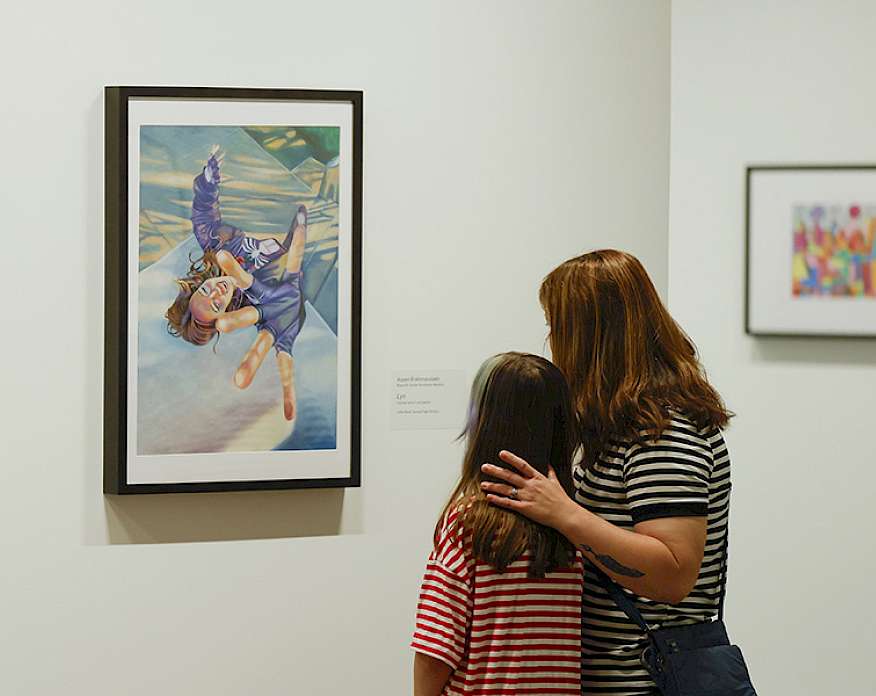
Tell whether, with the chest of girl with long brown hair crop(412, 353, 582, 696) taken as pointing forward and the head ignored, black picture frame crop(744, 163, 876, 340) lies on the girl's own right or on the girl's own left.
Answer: on the girl's own right

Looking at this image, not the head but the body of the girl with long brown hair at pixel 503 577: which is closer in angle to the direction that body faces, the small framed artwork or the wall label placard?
the wall label placard

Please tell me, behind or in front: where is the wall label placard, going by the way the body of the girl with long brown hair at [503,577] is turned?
in front

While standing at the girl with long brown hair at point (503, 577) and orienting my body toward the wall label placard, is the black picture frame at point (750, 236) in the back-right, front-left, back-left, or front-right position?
front-right

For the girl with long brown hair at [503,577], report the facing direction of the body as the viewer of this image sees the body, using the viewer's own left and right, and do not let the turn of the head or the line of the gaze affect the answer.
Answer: facing away from the viewer and to the left of the viewer

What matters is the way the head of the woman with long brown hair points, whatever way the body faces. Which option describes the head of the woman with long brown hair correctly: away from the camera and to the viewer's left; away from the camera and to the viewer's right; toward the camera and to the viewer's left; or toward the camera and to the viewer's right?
away from the camera and to the viewer's left

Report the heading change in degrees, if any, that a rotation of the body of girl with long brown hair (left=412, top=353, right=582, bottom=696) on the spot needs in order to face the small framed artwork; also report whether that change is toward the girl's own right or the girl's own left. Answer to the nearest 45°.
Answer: approximately 90° to the girl's own right
